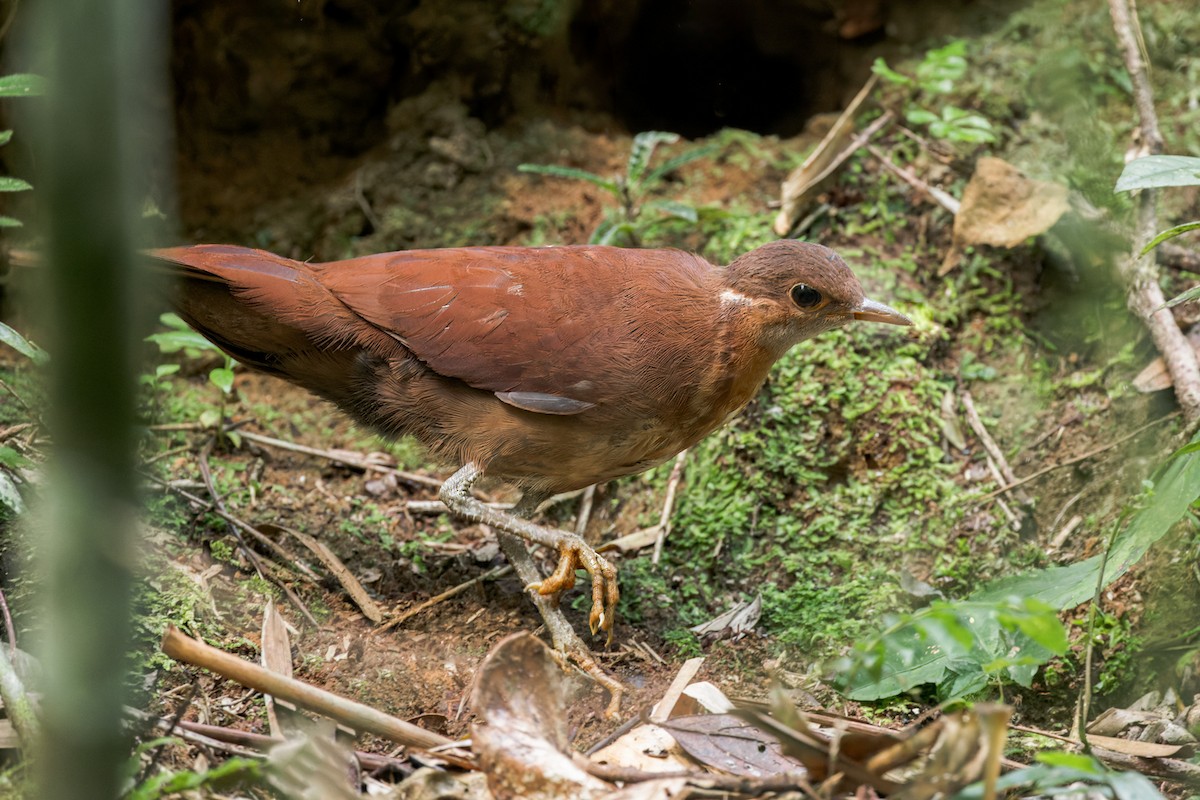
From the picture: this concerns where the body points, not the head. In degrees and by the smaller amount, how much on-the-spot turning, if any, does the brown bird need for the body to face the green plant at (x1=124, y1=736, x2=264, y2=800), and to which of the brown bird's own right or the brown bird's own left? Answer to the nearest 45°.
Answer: approximately 90° to the brown bird's own right

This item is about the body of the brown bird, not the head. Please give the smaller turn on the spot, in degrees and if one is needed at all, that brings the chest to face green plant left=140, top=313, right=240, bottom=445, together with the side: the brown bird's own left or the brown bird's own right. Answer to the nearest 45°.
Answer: approximately 135° to the brown bird's own left

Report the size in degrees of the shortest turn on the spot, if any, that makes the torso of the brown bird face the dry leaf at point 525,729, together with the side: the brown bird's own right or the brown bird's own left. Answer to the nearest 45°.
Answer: approximately 90° to the brown bird's own right

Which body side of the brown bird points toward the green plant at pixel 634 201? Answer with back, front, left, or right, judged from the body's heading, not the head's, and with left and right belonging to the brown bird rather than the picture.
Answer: left

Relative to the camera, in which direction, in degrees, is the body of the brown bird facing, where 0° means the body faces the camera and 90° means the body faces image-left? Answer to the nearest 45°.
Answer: approximately 270°

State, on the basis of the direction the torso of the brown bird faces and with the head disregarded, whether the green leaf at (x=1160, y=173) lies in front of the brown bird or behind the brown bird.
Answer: in front

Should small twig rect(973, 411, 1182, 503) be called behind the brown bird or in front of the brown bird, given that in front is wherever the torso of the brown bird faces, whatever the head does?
in front

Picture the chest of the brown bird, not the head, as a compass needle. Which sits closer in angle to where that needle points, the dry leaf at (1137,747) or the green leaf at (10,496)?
the dry leaf
